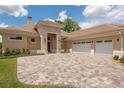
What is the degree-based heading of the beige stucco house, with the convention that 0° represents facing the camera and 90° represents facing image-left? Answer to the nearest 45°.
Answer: approximately 0°
